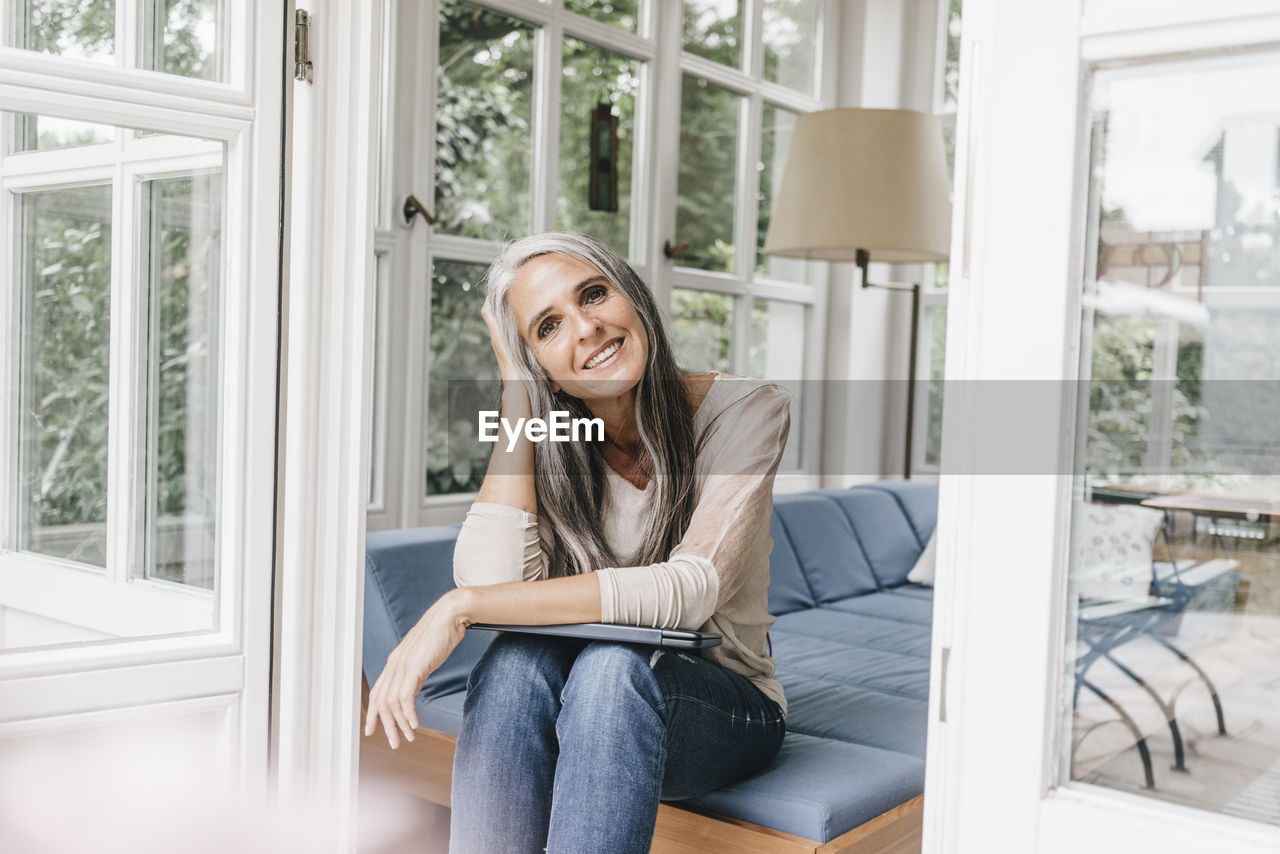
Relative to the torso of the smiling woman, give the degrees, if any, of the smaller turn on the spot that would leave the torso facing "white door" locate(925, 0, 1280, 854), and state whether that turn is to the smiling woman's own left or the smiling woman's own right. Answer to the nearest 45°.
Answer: approximately 90° to the smiling woman's own left

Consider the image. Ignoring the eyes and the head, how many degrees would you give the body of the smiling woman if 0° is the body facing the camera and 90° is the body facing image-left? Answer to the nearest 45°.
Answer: approximately 45°

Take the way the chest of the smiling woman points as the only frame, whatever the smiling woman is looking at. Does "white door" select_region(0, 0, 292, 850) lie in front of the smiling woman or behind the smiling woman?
in front

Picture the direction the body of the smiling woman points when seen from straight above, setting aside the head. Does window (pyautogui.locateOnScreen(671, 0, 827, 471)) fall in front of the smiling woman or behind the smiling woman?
behind

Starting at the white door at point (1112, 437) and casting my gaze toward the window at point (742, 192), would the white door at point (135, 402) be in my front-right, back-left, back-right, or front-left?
front-left

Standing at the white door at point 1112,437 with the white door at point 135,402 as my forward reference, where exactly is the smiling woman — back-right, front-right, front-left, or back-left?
front-right
